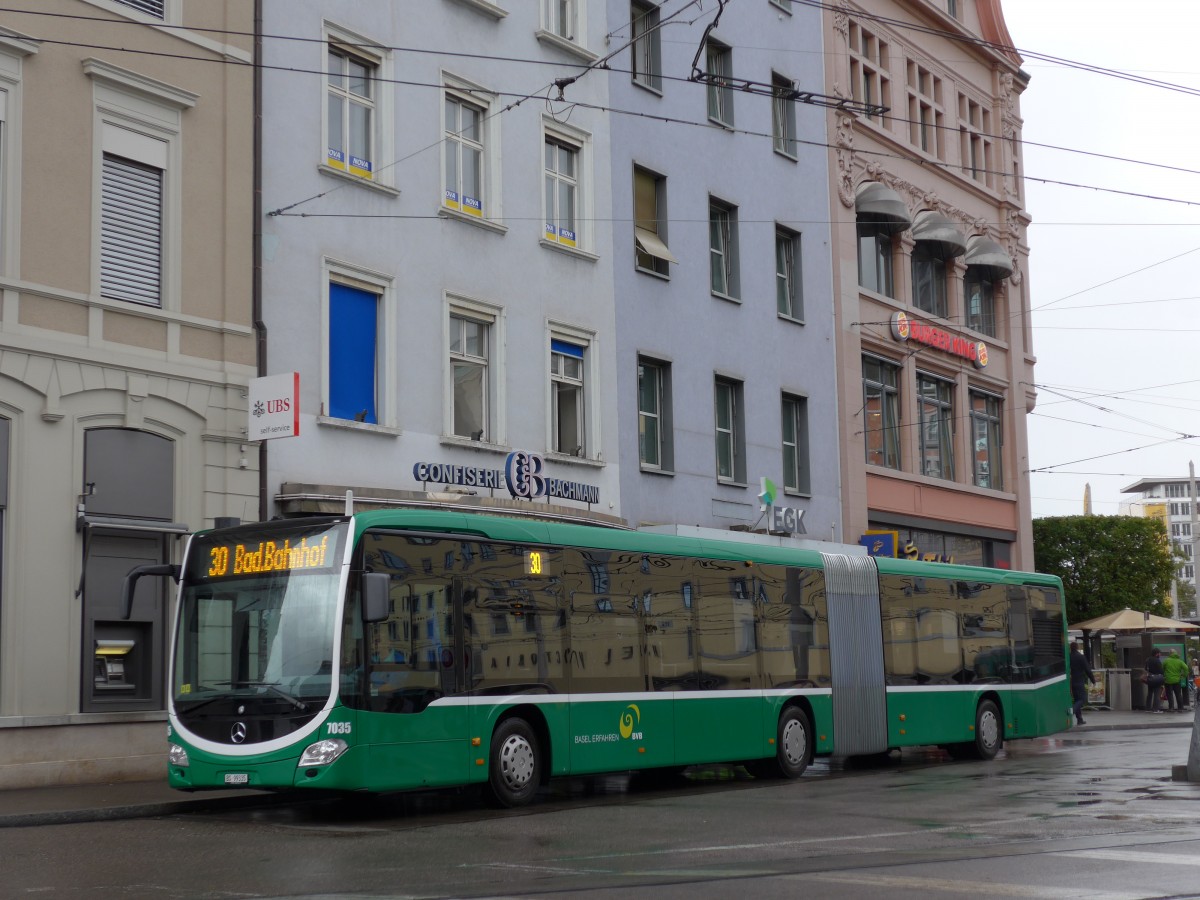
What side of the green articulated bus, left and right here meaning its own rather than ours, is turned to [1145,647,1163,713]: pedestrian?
back

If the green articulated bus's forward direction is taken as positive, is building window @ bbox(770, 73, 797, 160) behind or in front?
behind

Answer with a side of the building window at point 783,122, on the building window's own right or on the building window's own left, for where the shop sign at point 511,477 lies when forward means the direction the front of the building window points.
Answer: on the building window's own right

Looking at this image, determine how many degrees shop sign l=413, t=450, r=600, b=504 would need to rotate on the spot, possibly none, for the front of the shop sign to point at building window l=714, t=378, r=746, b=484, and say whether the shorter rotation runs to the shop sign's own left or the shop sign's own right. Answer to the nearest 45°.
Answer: approximately 90° to the shop sign's own left

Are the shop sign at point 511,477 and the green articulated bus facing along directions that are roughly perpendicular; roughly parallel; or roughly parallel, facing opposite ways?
roughly perpendicular

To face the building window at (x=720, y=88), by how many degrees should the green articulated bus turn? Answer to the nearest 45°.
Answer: approximately 135° to its right

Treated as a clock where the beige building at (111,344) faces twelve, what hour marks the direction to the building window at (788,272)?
The building window is roughly at 9 o'clock from the beige building.

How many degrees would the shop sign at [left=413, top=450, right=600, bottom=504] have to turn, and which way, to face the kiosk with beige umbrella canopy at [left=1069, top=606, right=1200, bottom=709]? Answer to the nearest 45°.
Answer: approximately 90° to its left
